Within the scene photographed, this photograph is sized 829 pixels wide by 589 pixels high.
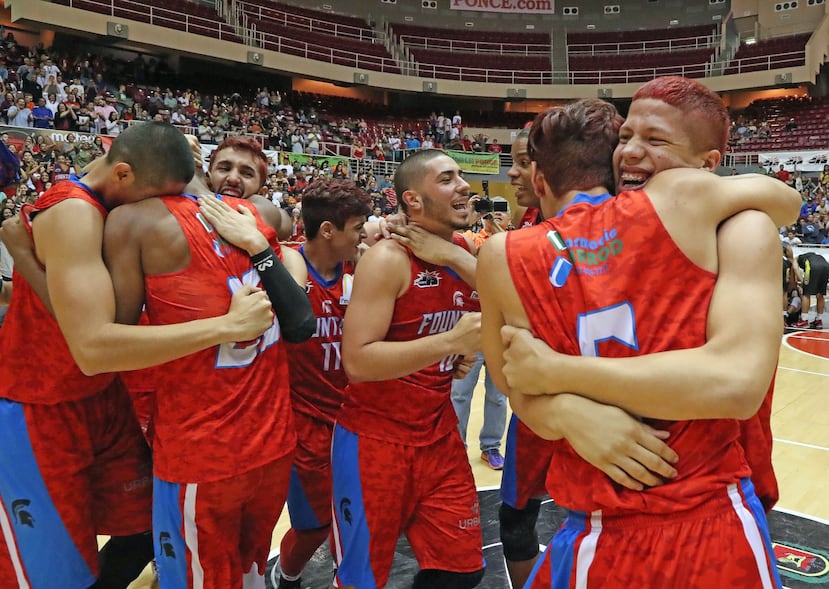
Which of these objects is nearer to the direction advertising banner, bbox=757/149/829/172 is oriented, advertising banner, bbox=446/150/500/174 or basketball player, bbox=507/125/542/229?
the basketball player

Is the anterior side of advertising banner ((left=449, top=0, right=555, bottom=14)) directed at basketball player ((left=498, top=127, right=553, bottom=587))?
yes

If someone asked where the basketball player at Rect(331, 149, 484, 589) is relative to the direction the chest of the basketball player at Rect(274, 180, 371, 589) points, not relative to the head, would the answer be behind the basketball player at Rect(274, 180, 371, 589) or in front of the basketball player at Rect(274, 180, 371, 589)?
in front

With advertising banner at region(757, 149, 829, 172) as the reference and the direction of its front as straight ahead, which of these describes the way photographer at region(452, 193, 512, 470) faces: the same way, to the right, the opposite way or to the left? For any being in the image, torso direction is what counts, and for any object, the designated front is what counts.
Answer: the same way

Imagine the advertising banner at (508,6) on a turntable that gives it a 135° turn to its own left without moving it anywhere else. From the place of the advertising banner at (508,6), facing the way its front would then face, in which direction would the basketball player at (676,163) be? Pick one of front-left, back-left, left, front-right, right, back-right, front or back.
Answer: back-right

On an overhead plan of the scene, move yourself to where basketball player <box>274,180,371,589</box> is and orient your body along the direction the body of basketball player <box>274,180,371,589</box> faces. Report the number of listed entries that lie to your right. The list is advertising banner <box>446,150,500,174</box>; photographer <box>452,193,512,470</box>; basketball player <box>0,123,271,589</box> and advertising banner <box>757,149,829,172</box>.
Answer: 1

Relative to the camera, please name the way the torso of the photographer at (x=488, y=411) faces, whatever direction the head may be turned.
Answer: toward the camera

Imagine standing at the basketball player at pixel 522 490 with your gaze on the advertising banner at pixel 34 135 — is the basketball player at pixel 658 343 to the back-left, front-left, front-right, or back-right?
back-left

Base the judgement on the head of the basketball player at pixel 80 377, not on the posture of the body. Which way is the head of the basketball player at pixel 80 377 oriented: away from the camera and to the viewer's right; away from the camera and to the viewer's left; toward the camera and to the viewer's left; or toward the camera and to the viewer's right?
away from the camera and to the viewer's right

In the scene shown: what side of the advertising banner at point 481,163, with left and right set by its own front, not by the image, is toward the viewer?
front

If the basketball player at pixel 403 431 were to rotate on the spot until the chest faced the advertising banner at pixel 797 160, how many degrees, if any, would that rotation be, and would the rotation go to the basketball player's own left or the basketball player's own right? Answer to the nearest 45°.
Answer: approximately 90° to the basketball player's own left

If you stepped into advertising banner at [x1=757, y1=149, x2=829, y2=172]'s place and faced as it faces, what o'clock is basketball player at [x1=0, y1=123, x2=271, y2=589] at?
The basketball player is roughly at 12 o'clock from the advertising banner.

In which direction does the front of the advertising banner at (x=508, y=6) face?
toward the camera

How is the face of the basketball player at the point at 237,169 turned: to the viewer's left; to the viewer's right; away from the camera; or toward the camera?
toward the camera

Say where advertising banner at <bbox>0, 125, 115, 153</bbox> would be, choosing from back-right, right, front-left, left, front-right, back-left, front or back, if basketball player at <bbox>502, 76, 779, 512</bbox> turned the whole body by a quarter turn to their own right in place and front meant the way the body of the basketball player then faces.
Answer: front

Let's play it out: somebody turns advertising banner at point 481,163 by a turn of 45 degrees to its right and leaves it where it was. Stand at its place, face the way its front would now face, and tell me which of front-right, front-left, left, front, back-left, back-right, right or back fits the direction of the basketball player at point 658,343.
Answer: front-left

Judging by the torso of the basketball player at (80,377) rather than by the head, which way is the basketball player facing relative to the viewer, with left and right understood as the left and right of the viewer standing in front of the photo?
facing to the right of the viewer

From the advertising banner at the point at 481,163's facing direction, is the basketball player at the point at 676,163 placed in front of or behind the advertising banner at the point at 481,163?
in front
